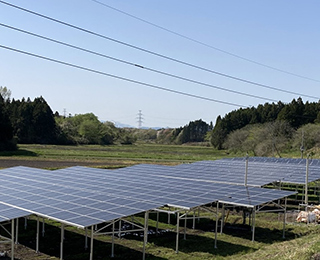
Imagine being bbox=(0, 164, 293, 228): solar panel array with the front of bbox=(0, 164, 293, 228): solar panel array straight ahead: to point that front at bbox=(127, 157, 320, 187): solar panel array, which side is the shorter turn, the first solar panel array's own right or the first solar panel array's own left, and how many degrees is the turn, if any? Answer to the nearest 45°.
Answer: approximately 180°

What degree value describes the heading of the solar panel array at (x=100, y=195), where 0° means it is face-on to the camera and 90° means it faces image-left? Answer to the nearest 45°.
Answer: approximately 45°
